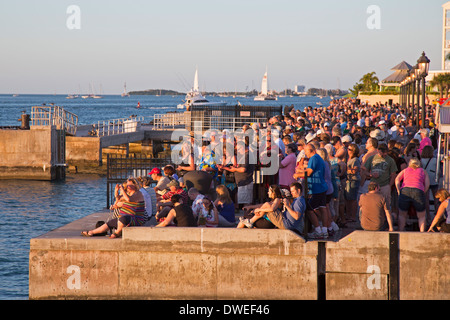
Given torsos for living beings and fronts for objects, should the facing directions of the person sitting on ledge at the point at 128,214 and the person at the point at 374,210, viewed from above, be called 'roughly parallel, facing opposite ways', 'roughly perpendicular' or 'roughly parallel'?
roughly perpendicular

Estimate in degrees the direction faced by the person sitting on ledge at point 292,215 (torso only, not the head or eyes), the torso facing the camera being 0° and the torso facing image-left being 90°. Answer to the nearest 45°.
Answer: approximately 90°

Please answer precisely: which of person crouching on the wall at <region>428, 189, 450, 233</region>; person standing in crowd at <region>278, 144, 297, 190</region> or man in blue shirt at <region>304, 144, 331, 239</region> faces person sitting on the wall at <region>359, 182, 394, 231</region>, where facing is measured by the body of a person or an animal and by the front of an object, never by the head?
person crouching on the wall at <region>428, 189, 450, 233</region>

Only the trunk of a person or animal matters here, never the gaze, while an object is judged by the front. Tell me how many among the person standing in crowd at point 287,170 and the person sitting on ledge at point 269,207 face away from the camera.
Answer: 0

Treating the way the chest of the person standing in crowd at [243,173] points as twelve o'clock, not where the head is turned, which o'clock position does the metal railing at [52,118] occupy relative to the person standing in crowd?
The metal railing is roughly at 2 o'clock from the person standing in crowd.

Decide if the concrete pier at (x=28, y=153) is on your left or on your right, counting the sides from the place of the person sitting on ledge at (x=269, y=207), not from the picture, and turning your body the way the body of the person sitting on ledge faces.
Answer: on your right

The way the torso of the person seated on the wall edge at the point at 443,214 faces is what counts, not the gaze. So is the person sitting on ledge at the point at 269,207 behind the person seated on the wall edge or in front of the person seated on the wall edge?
in front

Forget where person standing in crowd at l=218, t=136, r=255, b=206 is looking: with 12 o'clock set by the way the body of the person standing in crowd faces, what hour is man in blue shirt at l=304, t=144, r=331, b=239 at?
The man in blue shirt is roughly at 8 o'clock from the person standing in crowd.

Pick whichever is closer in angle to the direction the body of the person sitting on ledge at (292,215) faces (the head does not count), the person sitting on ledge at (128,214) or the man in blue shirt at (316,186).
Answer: the person sitting on ledge

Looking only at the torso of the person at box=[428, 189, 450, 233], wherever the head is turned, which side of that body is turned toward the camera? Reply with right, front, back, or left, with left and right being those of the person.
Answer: left

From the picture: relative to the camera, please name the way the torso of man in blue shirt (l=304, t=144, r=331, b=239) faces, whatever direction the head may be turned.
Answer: to the viewer's left

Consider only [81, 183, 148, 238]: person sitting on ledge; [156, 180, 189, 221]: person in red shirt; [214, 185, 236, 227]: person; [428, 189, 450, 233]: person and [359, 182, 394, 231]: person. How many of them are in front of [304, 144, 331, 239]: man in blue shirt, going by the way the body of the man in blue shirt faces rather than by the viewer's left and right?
3

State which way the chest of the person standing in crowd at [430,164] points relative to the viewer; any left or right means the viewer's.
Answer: facing away from the viewer

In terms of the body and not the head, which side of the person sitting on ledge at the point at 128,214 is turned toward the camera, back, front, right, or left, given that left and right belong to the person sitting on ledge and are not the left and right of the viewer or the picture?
left

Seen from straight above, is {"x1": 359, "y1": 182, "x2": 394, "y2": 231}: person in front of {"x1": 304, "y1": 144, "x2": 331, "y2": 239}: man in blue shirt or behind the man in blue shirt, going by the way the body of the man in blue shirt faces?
behind

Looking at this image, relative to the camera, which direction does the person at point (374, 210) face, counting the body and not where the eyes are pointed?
away from the camera
